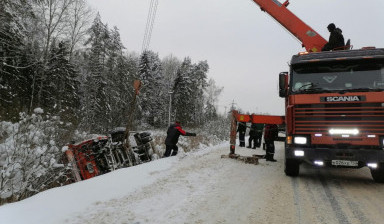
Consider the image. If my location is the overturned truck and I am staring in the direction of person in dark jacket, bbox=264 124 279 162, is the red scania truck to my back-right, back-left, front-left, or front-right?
front-right

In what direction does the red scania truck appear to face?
toward the camera

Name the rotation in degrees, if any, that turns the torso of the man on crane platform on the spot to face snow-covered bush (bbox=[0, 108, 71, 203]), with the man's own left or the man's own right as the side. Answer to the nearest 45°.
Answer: approximately 45° to the man's own left

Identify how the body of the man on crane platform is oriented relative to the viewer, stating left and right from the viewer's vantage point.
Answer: facing to the left of the viewer
